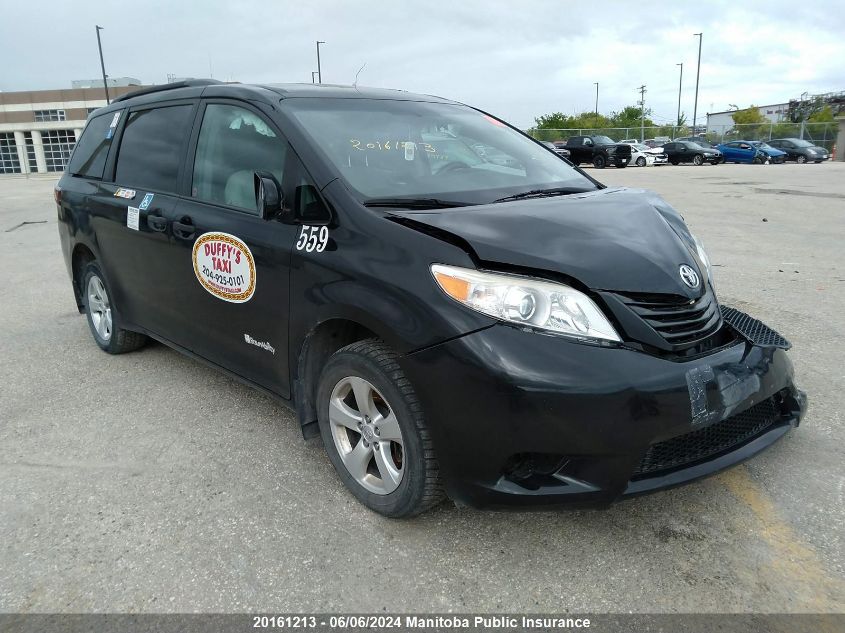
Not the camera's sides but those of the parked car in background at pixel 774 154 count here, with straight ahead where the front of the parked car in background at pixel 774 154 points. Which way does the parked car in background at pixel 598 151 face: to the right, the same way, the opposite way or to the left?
the same way

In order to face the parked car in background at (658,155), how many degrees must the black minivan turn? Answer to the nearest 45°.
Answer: approximately 135° to its left

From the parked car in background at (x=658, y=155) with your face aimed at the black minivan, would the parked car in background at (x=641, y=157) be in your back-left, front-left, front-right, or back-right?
front-right

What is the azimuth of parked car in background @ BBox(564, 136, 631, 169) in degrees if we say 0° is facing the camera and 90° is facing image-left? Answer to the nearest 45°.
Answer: approximately 315°

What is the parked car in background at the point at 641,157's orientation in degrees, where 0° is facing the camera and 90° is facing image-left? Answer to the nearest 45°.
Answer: approximately 315°

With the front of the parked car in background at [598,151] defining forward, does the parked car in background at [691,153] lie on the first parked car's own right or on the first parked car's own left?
on the first parked car's own left

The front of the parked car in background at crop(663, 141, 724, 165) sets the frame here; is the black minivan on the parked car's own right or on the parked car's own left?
on the parked car's own right

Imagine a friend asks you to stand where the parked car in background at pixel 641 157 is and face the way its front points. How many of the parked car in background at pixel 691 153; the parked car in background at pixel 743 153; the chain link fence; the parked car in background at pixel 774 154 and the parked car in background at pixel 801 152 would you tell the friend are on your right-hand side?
0

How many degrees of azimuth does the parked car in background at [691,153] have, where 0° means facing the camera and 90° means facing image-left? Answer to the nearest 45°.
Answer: approximately 315°

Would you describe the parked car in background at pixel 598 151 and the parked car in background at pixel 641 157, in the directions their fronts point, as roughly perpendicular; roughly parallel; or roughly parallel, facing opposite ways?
roughly parallel

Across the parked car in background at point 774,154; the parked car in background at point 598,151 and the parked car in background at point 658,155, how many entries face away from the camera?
0

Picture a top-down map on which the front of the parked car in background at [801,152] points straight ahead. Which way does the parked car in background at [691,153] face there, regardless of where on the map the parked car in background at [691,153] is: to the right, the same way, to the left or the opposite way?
the same way

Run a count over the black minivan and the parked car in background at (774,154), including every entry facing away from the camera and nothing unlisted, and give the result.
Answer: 0
